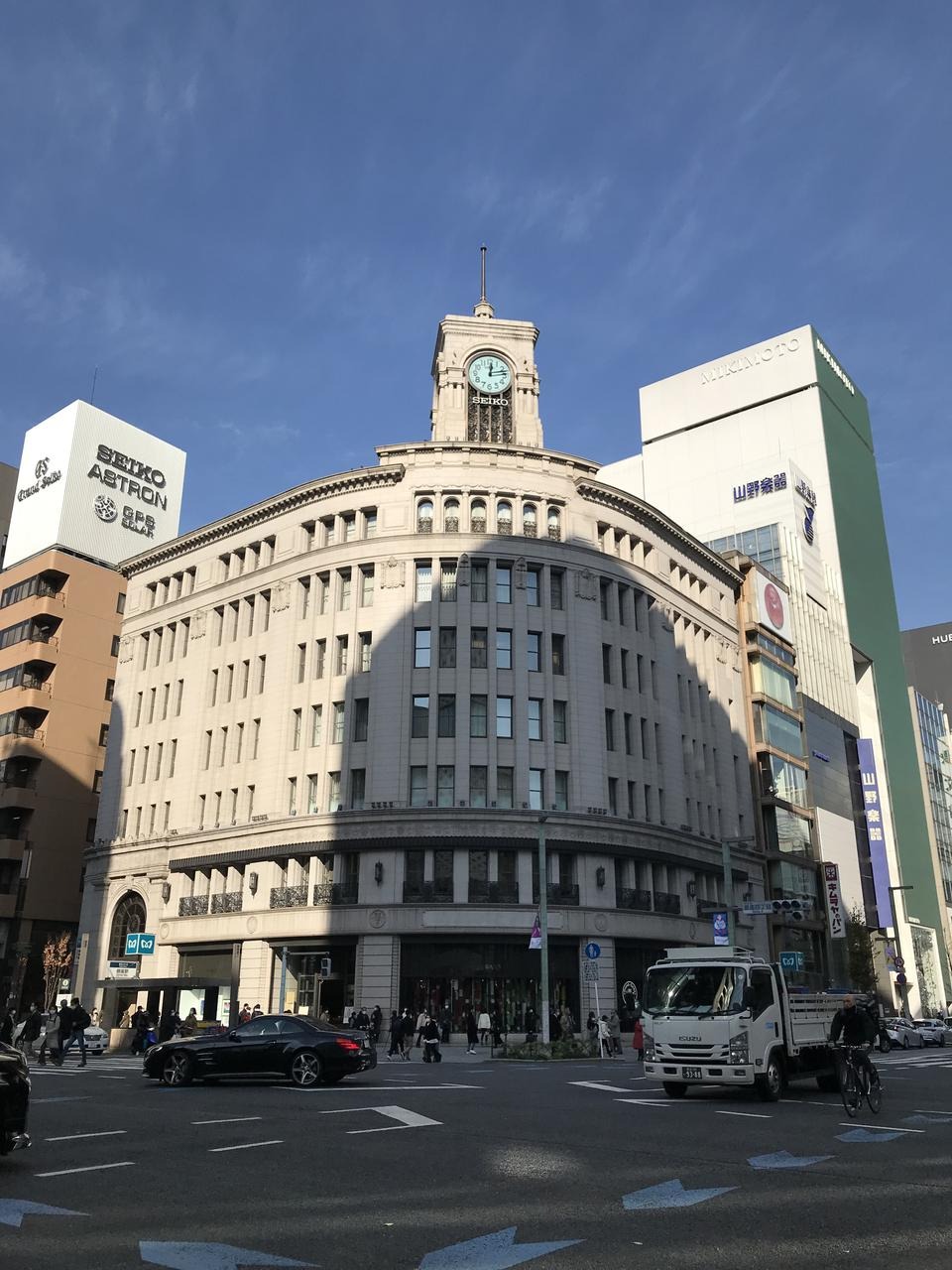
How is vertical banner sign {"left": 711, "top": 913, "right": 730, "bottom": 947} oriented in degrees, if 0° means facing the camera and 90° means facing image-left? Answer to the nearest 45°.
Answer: approximately 0°

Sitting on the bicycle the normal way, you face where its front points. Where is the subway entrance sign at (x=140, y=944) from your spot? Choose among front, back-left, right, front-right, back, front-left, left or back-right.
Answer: right

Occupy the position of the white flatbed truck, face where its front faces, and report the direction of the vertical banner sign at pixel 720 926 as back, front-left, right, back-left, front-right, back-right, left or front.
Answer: back-right

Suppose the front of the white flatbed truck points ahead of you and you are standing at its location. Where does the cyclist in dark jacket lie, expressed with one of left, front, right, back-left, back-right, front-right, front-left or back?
left

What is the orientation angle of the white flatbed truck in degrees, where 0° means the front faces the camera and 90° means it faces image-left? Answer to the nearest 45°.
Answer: approximately 45°

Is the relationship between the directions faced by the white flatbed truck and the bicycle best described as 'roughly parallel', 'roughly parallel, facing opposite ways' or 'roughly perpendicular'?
roughly parallel

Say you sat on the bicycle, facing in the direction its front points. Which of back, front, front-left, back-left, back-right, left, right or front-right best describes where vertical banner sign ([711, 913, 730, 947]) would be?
back-right

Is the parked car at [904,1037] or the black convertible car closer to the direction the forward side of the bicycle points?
the black convertible car

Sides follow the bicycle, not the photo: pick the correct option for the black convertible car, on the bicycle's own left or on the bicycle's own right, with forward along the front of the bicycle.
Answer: on the bicycle's own right

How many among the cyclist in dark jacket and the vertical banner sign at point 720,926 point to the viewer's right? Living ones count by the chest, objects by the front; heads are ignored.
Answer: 0

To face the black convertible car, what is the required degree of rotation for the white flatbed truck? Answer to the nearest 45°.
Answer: approximately 45° to its right

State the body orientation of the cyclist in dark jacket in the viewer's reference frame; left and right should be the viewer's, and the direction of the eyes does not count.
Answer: facing the viewer and to the left of the viewer

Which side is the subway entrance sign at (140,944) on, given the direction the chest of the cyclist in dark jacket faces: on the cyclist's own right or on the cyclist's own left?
on the cyclist's own right

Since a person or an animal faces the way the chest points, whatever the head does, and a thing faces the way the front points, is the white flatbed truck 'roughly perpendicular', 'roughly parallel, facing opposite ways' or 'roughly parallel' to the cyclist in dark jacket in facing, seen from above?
roughly parallel

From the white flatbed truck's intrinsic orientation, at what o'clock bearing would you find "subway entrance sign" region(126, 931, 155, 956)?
The subway entrance sign is roughly at 3 o'clock from the white flatbed truck.

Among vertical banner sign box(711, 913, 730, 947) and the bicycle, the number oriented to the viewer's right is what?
0

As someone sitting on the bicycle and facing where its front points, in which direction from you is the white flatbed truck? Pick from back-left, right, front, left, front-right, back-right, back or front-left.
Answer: right

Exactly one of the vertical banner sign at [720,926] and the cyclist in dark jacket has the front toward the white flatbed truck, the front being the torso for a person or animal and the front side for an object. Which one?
the vertical banner sign
